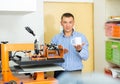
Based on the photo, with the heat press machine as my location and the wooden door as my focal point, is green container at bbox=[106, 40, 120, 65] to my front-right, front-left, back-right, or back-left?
front-right

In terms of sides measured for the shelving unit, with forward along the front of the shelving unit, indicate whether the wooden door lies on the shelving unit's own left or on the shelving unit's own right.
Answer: on the shelving unit's own right

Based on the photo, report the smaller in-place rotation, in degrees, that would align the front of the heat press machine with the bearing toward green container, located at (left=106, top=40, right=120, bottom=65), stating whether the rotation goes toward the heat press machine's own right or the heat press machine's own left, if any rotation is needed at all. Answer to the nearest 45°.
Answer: approximately 45° to the heat press machine's own left

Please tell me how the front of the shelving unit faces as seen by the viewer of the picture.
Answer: facing the viewer and to the left of the viewer

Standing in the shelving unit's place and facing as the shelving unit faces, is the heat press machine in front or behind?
in front

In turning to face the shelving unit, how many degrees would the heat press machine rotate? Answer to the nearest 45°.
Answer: approximately 45° to its left

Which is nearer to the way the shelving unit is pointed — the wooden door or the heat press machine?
the heat press machine

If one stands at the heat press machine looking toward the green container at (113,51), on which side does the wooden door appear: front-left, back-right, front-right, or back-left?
front-left
